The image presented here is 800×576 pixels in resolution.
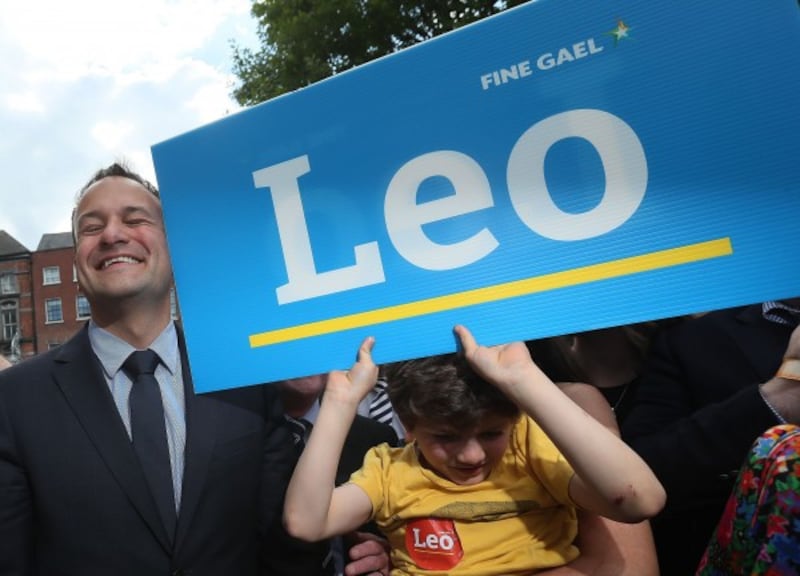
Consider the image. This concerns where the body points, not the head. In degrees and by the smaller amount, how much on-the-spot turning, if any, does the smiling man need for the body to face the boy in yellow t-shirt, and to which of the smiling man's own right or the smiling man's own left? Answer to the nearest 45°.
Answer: approximately 45° to the smiling man's own left

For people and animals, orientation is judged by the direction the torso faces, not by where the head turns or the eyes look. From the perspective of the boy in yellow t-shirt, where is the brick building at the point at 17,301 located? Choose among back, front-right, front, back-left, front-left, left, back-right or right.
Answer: back-right

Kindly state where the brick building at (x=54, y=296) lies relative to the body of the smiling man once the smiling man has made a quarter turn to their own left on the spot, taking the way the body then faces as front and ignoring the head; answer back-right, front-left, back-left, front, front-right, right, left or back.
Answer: left

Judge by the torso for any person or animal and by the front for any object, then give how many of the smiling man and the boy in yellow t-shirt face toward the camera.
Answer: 2

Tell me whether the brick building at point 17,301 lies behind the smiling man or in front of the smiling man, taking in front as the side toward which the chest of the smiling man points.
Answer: behind

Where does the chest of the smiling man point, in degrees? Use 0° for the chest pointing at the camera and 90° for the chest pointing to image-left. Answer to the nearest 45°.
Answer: approximately 0°
